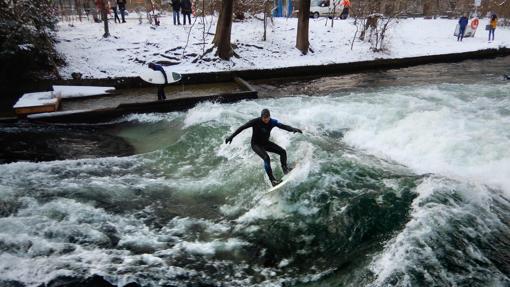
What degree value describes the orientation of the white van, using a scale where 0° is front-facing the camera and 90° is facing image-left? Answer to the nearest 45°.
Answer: approximately 90°

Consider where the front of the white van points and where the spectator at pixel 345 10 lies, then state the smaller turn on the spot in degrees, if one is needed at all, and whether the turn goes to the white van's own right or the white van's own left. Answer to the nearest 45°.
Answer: approximately 180°

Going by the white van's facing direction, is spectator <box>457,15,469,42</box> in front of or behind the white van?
behind

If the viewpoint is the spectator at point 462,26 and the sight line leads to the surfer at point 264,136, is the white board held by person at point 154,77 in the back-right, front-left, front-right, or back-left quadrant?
front-right

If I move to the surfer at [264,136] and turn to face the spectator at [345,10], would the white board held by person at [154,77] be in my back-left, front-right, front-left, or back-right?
front-left
